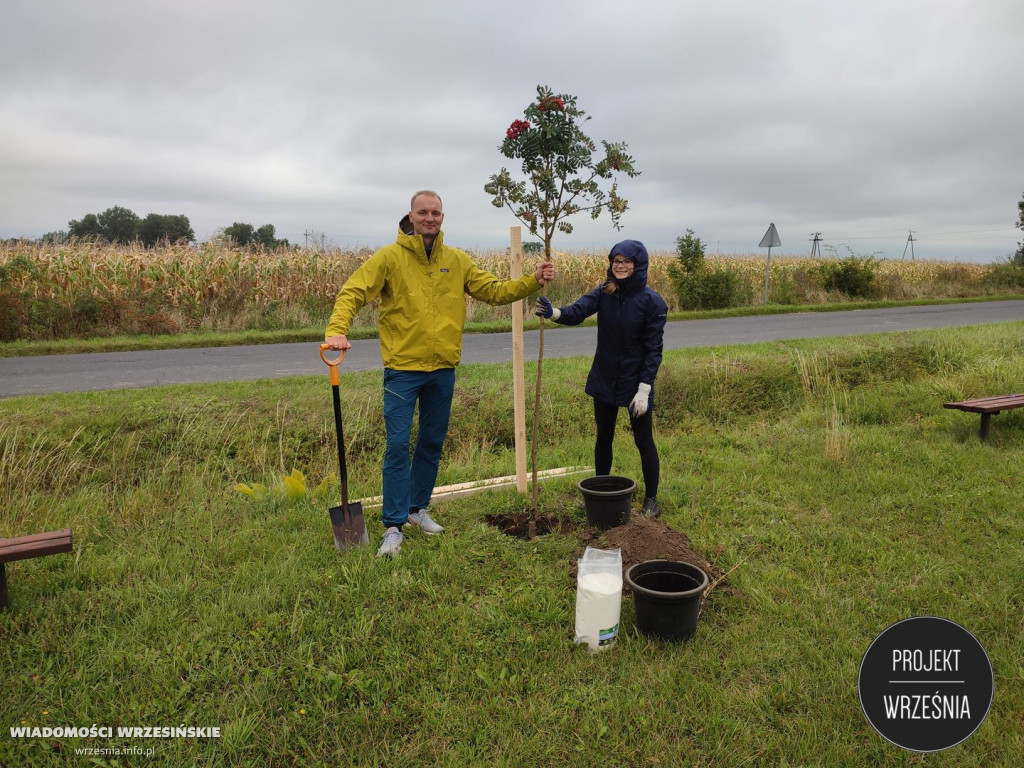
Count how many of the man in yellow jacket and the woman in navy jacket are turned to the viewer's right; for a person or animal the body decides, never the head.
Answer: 0

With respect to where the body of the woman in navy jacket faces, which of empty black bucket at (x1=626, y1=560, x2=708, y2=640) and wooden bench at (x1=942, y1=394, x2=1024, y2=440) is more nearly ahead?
the empty black bucket

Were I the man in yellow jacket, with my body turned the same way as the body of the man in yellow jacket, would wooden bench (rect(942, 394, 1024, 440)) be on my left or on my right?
on my left

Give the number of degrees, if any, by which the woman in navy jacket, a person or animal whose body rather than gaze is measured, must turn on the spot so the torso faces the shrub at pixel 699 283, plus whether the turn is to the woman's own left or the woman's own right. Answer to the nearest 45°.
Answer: approximately 135° to the woman's own right

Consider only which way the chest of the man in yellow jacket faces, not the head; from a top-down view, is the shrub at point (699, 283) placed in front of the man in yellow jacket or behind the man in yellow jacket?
behind

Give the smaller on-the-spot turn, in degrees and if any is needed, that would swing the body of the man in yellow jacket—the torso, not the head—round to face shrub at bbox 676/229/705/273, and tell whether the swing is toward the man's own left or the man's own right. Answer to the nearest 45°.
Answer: approximately 135° to the man's own left

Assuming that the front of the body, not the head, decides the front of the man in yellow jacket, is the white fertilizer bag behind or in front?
in front

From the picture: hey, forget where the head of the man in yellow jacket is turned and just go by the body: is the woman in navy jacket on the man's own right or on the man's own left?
on the man's own left
